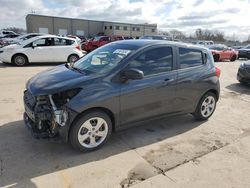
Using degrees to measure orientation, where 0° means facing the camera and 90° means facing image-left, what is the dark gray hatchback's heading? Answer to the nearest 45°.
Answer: approximately 45°

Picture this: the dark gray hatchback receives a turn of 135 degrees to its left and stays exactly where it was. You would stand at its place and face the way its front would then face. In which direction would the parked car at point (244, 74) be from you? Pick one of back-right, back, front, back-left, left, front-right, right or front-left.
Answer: front-left
